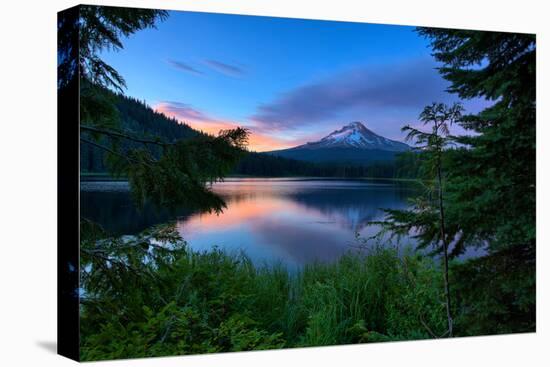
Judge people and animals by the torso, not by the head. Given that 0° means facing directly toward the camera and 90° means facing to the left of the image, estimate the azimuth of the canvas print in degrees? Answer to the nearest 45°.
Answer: approximately 315°
